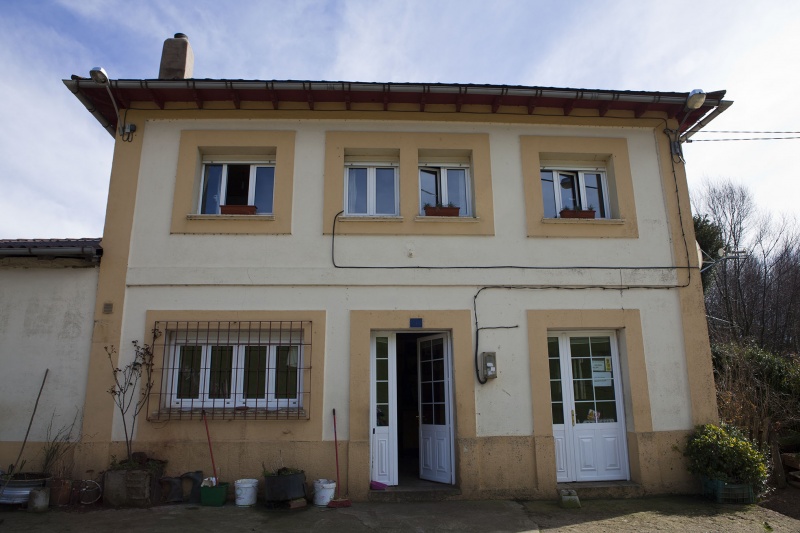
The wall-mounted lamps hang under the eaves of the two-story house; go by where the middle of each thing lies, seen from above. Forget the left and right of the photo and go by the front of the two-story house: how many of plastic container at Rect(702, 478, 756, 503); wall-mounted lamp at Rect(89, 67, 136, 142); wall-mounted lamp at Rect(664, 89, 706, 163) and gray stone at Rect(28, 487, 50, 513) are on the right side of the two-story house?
2

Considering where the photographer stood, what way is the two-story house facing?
facing the viewer

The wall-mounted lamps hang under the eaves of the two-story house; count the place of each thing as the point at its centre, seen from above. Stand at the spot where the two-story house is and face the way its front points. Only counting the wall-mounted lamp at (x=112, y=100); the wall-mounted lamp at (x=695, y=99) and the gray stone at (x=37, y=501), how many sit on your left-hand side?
1

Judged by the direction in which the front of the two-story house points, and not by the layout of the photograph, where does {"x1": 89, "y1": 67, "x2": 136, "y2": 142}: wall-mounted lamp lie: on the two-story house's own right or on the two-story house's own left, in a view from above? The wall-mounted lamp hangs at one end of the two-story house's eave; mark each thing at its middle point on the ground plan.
on the two-story house's own right

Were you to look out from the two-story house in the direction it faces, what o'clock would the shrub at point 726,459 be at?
The shrub is roughly at 9 o'clock from the two-story house.

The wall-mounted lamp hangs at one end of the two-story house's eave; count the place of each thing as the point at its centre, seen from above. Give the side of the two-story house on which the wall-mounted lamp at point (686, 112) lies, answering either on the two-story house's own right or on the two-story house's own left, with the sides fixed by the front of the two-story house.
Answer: on the two-story house's own left

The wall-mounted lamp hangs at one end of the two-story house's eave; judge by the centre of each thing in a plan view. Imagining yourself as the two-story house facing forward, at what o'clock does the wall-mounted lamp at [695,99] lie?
The wall-mounted lamp is roughly at 9 o'clock from the two-story house.

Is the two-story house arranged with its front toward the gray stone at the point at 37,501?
no
